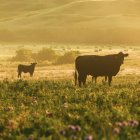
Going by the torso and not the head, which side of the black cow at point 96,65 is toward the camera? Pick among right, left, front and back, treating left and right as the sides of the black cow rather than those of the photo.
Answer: right
